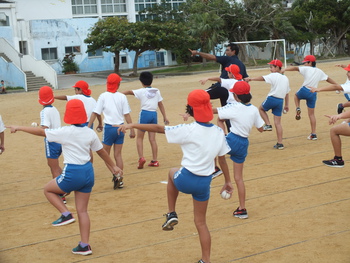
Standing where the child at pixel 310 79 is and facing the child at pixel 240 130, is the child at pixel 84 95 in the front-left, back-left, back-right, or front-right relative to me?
front-right

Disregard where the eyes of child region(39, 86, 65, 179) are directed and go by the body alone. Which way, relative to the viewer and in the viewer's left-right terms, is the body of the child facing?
facing away from the viewer and to the left of the viewer

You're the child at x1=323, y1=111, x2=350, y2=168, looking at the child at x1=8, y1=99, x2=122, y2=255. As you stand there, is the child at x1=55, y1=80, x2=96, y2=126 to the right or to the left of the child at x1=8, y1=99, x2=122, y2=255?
right

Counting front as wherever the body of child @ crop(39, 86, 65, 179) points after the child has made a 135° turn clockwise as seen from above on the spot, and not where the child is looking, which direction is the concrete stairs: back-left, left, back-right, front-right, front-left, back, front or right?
left

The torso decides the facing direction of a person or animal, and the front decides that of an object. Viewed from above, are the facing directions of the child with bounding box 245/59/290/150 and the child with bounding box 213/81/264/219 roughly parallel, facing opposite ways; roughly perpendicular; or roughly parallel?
roughly parallel

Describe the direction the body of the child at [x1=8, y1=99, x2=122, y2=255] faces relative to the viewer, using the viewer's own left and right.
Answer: facing away from the viewer and to the left of the viewer

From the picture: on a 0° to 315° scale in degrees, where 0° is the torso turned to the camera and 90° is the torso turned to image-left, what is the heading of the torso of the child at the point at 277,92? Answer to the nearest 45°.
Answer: approximately 135°

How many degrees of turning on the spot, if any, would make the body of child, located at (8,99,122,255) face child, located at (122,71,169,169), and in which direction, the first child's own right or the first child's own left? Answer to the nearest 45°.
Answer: approximately 45° to the first child's own right

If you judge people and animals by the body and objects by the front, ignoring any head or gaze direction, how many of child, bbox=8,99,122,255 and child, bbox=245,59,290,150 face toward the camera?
0

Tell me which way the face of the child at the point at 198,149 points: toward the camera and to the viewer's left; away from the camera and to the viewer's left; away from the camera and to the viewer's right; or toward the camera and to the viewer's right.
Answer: away from the camera and to the viewer's left

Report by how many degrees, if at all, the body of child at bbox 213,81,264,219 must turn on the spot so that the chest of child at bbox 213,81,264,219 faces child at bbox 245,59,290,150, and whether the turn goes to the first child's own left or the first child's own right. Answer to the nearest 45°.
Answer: approximately 45° to the first child's own right
